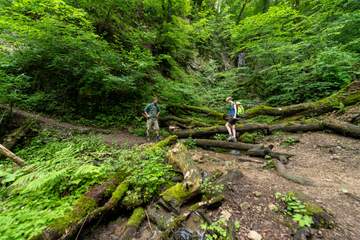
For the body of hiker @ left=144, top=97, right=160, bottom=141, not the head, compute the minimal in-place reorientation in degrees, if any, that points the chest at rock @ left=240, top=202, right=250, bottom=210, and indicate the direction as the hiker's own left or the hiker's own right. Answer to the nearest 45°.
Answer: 0° — they already face it

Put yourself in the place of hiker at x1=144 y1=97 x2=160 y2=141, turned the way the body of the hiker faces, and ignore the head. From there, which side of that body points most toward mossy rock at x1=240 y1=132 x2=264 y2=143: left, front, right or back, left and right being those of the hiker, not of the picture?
left

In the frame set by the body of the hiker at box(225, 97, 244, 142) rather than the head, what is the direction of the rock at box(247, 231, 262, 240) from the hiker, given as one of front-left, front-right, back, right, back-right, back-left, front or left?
left

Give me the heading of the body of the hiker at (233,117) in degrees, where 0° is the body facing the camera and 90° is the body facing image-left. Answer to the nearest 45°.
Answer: approximately 90°

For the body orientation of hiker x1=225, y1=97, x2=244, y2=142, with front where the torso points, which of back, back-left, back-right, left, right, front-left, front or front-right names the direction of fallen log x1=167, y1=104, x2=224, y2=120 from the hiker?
front-right

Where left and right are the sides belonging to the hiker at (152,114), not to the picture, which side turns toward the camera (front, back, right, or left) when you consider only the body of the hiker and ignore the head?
front

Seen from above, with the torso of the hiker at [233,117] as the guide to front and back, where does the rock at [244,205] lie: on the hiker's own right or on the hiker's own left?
on the hiker's own left

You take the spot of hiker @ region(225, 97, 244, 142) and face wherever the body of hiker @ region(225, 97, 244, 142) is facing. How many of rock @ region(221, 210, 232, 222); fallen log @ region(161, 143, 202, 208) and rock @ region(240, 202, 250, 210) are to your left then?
3

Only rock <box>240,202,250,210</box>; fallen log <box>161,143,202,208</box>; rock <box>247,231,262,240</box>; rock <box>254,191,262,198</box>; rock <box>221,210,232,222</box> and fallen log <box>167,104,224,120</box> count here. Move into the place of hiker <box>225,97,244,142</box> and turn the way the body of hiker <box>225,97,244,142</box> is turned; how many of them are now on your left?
5

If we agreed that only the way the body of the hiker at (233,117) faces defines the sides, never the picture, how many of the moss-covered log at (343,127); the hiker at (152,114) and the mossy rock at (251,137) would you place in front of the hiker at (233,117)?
1

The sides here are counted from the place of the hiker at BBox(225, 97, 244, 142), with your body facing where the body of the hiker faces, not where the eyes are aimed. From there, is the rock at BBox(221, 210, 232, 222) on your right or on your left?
on your left

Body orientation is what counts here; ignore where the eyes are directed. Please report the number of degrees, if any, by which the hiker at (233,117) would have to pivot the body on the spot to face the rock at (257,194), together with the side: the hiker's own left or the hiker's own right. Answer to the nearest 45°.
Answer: approximately 90° to the hiker's own left
